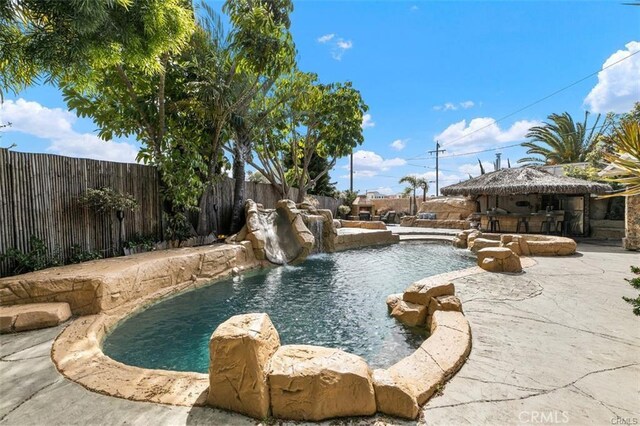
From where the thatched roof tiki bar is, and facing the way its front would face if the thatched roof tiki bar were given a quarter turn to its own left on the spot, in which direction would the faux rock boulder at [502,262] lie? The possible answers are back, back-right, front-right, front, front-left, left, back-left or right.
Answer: right

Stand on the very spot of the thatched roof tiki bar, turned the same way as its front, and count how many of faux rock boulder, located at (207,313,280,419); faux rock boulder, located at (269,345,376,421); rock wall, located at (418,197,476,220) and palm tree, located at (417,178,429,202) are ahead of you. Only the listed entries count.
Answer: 2

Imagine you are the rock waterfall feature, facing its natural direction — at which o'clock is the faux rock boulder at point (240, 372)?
The faux rock boulder is roughly at 12 o'clock from the rock waterfall feature.

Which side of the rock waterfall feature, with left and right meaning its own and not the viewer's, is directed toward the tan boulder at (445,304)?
front

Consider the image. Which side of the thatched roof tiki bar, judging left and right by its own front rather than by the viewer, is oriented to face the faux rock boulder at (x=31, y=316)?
front

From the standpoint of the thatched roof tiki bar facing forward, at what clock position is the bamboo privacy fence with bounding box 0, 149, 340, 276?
The bamboo privacy fence is roughly at 1 o'clock from the thatched roof tiki bar.

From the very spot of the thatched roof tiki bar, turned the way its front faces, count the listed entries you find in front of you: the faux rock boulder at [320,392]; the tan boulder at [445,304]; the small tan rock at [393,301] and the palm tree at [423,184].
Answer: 3

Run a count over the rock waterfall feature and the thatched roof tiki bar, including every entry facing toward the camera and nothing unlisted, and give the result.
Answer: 2

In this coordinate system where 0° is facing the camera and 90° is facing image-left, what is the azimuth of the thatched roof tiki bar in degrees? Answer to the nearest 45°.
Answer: approximately 0°

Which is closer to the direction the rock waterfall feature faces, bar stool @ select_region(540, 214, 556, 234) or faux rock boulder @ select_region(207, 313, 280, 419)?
the faux rock boulder

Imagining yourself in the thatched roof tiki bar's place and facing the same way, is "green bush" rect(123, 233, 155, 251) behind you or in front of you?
in front

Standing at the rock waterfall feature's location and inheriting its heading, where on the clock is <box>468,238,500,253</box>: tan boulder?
The tan boulder is roughly at 9 o'clock from the rock waterfall feature.

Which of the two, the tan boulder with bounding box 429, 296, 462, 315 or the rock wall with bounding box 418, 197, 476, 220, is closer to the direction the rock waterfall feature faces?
the tan boulder

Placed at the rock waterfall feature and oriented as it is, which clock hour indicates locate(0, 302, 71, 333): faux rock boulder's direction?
The faux rock boulder is roughly at 1 o'clock from the rock waterfall feature.
